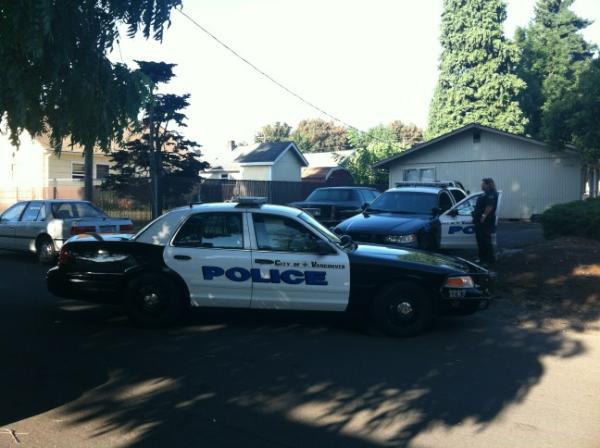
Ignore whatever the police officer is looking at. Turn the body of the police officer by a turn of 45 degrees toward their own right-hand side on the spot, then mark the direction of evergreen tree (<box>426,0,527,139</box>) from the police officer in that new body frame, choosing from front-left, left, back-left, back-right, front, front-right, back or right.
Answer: front-right

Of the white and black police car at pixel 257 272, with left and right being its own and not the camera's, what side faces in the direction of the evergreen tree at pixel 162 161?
left

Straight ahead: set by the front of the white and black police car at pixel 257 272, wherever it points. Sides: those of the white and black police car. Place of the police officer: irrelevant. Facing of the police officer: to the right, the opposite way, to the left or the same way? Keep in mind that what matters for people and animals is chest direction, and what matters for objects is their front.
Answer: the opposite way

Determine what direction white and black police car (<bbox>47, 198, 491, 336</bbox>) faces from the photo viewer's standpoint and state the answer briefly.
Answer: facing to the right of the viewer

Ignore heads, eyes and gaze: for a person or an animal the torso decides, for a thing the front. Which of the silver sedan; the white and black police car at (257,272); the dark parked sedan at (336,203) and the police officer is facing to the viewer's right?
the white and black police car

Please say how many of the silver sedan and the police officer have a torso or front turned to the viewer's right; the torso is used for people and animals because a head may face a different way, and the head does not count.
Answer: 0

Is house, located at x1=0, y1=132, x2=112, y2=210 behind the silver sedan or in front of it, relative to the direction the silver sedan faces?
in front

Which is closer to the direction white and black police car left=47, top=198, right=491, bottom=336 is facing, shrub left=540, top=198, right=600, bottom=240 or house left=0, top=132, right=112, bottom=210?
the shrub

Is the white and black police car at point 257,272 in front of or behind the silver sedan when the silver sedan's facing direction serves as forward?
behind

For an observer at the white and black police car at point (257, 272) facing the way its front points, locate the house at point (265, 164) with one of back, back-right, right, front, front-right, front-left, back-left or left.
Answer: left

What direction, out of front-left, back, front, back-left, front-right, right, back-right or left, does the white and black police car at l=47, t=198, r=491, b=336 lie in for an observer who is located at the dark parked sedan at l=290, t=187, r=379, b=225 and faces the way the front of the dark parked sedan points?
front-left

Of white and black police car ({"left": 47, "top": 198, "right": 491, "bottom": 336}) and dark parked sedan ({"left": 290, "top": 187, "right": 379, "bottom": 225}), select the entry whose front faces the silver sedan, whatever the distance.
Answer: the dark parked sedan

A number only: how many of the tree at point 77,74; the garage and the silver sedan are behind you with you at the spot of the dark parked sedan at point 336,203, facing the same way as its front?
1

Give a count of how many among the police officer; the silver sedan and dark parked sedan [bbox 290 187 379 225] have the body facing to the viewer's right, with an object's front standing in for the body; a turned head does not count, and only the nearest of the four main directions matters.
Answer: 0

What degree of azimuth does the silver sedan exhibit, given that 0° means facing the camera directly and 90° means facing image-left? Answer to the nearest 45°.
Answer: approximately 135°

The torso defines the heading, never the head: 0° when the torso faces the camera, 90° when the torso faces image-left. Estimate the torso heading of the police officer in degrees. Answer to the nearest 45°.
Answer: approximately 90°

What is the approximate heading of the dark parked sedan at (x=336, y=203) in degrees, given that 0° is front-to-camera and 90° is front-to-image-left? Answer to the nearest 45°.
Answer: approximately 45°
